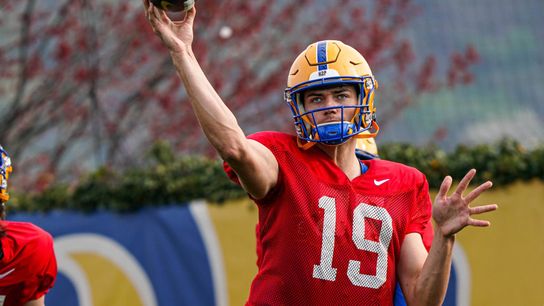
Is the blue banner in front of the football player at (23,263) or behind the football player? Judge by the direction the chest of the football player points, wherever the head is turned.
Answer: behind

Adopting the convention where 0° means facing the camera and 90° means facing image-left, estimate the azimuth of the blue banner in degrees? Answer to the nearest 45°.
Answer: approximately 0°

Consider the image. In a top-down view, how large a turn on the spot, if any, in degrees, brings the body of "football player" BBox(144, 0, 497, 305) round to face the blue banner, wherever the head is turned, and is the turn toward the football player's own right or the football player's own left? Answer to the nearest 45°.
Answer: approximately 135° to the football player's own right
